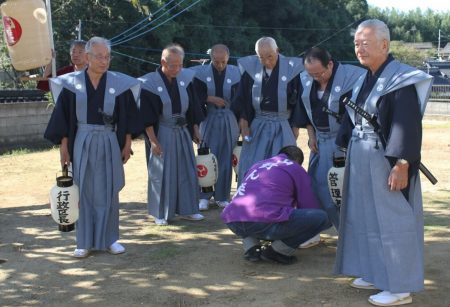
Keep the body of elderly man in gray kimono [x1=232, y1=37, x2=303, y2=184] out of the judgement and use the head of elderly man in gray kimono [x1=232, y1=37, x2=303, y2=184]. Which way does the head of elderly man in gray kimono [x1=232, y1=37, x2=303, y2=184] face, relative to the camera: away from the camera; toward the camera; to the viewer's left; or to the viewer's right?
toward the camera

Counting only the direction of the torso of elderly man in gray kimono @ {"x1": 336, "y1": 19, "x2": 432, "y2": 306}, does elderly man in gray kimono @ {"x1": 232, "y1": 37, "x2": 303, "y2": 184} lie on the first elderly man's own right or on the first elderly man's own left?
on the first elderly man's own right

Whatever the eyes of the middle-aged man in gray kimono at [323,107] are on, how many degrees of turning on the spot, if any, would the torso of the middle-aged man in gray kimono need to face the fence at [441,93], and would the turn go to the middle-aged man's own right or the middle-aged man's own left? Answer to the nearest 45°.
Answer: approximately 135° to the middle-aged man's own right

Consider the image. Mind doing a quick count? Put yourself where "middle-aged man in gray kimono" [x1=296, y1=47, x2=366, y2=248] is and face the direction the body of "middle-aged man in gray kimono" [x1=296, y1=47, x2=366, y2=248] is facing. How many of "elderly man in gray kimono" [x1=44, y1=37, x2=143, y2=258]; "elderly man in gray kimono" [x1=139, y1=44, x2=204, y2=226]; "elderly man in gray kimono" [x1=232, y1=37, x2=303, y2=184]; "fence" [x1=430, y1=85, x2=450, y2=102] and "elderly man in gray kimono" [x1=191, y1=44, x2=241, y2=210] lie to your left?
0

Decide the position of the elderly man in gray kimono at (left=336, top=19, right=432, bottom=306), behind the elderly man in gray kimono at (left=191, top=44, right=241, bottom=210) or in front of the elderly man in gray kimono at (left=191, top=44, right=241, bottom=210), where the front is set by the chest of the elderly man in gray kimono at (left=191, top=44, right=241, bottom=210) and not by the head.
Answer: in front

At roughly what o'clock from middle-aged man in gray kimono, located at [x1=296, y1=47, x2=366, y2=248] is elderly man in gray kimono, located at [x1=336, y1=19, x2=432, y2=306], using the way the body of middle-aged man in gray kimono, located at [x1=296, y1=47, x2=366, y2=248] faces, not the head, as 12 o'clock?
elderly man in gray kimono, located at [x1=336, y1=19, x2=432, y2=306] is roughly at 10 o'clock from middle-aged man in gray kimono, located at [x1=296, y1=47, x2=366, y2=248].

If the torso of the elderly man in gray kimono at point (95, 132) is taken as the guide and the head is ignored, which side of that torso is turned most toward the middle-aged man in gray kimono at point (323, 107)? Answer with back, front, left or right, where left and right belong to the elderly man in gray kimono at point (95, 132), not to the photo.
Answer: left

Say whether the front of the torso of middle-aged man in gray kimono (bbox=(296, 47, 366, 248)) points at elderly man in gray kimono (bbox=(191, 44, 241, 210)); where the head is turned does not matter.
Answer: no

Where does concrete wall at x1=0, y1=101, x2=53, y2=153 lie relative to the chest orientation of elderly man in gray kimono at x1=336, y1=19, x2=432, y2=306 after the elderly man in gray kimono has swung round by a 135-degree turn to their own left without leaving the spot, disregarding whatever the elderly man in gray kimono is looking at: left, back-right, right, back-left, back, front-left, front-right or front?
back-left

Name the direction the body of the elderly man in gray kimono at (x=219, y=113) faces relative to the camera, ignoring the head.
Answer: toward the camera

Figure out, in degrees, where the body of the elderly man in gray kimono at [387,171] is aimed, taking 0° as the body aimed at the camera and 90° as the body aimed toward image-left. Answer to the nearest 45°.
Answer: approximately 45°

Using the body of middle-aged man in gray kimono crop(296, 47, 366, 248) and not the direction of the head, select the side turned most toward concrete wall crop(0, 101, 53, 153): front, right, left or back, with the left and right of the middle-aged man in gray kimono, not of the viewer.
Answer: right

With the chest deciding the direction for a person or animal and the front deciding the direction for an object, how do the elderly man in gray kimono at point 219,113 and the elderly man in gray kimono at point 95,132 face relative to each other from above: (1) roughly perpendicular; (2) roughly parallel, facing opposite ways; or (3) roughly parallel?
roughly parallel

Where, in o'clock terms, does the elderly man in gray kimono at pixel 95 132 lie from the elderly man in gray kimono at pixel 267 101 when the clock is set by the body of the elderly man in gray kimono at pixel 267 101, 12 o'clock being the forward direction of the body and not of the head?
the elderly man in gray kimono at pixel 95 132 is roughly at 2 o'clock from the elderly man in gray kimono at pixel 267 101.

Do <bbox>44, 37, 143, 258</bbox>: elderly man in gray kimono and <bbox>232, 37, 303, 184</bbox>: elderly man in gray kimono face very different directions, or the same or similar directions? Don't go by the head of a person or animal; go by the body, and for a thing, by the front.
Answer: same or similar directions

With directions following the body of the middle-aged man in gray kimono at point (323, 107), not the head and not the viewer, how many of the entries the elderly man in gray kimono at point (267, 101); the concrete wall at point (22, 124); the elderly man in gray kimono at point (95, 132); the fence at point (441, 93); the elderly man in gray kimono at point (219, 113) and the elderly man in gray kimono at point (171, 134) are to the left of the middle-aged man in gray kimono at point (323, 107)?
0

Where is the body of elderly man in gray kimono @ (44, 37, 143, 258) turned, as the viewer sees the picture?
toward the camera

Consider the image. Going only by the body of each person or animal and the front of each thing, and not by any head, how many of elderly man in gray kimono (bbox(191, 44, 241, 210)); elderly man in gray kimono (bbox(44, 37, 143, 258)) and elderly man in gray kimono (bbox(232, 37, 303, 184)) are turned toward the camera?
3

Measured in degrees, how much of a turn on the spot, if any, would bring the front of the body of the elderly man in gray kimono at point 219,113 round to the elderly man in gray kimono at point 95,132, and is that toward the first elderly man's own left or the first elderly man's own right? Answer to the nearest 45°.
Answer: approximately 45° to the first elderly man's own right
